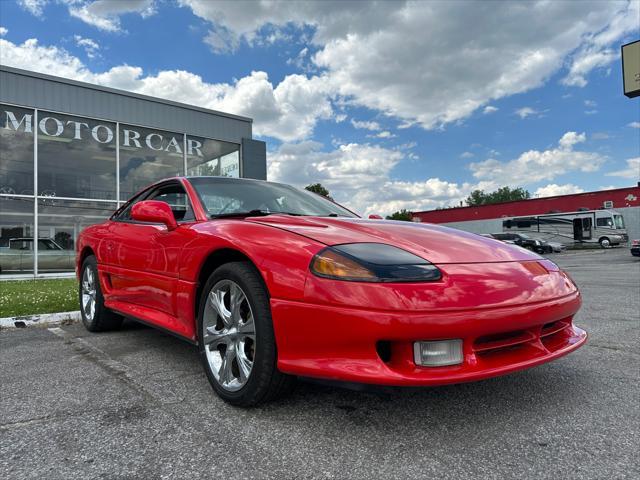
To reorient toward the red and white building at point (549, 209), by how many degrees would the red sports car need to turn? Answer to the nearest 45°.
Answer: approximately 90° to its left

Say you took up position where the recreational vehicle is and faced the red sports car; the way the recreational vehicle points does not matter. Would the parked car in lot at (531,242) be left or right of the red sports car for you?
right

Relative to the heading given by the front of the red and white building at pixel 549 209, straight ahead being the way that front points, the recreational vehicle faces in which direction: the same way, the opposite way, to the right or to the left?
to the left

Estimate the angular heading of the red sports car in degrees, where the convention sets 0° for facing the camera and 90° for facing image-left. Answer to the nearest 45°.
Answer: approximately 315°

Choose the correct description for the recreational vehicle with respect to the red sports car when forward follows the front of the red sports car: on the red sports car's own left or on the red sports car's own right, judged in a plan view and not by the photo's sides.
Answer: on the red sports car's own left

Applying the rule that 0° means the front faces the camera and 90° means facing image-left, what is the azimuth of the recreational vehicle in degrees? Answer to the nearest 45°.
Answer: approximately 315°

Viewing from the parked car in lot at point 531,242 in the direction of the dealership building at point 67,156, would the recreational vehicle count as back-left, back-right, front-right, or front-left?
back-left

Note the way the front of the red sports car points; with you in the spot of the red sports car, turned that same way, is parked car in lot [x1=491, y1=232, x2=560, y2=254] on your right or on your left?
on your left

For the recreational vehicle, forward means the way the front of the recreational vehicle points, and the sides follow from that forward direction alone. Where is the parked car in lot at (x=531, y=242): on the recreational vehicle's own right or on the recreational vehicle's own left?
on the recreational vehicle's own right

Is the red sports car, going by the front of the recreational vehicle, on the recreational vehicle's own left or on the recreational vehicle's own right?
on the recreational vehicle's own right
